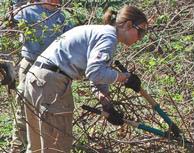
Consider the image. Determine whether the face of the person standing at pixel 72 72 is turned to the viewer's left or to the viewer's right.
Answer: to the viewer's right

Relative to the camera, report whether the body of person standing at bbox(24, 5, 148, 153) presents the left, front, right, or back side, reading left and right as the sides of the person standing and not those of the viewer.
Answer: right
